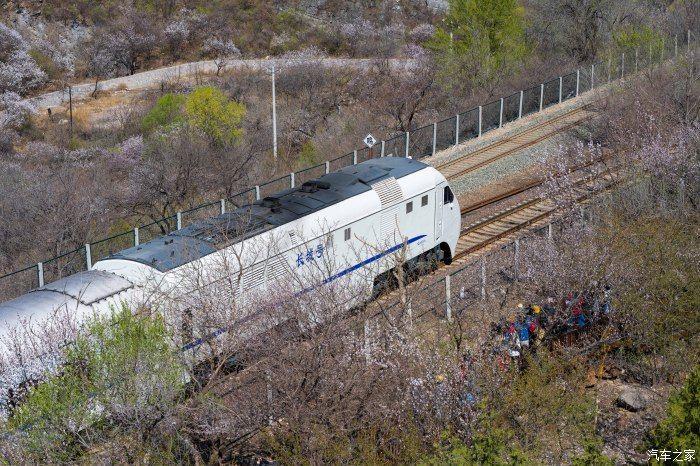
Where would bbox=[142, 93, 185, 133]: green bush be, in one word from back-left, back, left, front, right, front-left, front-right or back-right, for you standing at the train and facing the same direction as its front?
front-left

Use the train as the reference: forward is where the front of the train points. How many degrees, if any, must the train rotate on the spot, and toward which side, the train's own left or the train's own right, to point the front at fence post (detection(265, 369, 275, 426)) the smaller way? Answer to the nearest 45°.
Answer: approximately 135° to the train's own right

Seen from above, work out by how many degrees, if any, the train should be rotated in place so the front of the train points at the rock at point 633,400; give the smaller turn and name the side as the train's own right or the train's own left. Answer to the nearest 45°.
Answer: approximately 45° to the train's own right

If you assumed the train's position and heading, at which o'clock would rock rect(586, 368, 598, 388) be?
The rock is roughly at 2 o'clock from the train.

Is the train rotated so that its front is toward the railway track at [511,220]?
yes

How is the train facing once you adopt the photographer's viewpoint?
facing away from the viewer and to the right of the viewer

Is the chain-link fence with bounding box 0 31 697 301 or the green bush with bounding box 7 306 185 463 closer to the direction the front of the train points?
the chain-link fence

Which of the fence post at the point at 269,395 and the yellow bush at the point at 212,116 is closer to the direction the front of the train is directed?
the yellow bush

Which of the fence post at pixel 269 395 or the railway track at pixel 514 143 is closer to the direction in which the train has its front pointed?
the railway track
